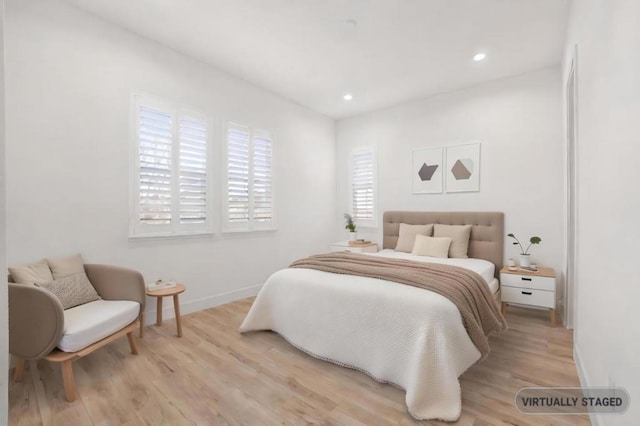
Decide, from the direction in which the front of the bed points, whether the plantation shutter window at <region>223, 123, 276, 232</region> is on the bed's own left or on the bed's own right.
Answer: on the bed's own right

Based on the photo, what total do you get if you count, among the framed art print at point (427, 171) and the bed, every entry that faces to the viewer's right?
0

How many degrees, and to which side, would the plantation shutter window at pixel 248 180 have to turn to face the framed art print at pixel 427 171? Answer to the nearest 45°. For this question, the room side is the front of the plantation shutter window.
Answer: approximately 45° to its left

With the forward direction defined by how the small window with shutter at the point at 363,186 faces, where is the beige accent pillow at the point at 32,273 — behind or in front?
in front

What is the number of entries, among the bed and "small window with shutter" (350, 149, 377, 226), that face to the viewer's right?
0

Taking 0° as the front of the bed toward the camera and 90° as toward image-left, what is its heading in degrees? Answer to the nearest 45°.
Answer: approximately 45°

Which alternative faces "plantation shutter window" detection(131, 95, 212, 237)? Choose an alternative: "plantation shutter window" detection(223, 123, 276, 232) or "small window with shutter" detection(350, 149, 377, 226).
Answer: the small window with shutter

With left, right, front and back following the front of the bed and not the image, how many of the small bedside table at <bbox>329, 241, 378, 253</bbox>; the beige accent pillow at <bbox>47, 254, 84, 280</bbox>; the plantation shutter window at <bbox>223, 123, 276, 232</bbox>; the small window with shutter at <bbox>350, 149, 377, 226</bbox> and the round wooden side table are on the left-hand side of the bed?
0

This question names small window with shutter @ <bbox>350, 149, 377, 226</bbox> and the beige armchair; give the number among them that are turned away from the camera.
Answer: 0

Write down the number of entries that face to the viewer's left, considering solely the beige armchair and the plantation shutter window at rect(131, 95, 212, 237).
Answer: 0

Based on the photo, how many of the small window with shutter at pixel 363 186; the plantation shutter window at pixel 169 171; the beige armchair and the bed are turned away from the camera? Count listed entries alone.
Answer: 0

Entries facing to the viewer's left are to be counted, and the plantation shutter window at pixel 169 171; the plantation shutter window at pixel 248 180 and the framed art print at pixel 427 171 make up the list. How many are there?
0

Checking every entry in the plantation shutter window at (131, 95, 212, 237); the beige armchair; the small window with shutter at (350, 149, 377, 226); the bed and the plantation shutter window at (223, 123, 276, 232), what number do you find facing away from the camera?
0

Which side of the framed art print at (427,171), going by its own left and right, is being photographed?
front

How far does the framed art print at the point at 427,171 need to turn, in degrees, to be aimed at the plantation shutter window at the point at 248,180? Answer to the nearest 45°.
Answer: approximately 45° to its right

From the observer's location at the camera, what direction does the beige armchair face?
facing the viewer and to the right of the viewer

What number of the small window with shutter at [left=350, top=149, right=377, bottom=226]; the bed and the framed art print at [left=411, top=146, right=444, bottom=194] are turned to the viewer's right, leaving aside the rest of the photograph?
0

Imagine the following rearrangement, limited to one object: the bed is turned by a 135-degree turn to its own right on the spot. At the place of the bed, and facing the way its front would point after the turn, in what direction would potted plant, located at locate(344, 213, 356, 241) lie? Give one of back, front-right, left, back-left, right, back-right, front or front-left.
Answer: front

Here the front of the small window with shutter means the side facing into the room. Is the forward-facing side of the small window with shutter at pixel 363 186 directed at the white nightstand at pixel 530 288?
no

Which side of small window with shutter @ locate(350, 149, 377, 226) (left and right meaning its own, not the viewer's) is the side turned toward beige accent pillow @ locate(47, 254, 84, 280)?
front

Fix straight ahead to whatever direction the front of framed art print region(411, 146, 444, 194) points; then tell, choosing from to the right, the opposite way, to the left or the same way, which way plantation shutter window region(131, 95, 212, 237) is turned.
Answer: to the left
